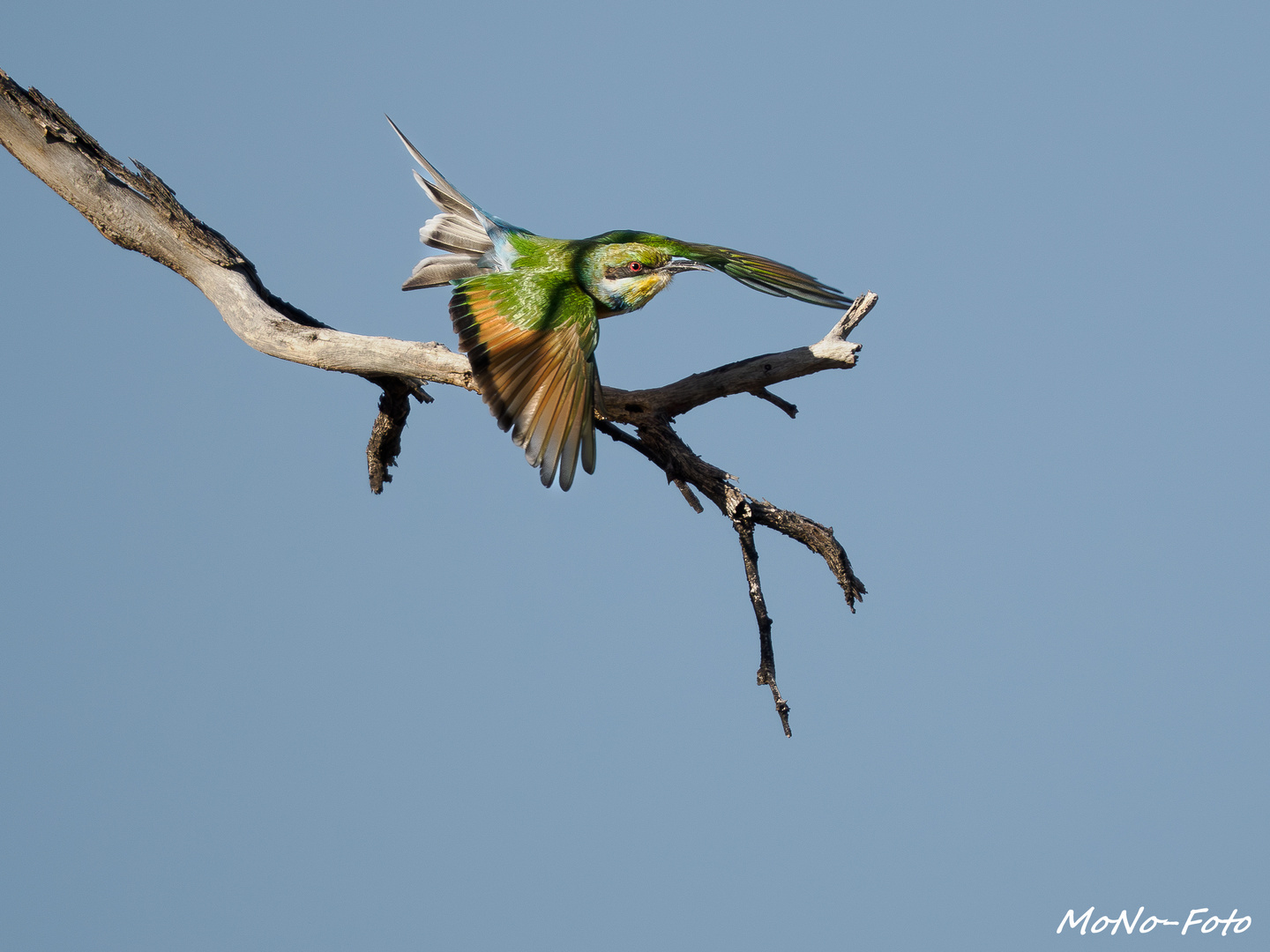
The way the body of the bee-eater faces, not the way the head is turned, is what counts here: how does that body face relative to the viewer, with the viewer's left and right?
facing to the right of the viewer
